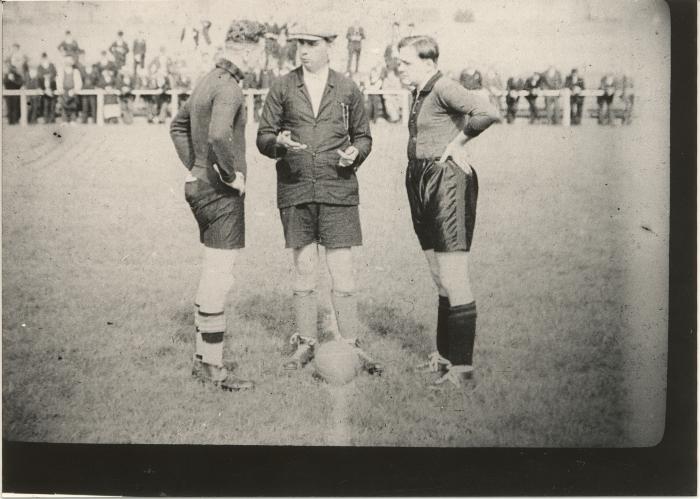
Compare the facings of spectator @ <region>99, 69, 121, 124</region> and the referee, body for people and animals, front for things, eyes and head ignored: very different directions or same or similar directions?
same or similar directions

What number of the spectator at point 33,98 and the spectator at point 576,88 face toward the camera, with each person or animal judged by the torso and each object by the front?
2

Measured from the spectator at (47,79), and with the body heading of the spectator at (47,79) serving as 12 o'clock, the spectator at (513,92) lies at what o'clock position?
the spectator at (513,92) is roughly at 10 o'clock from the spectator at (47,79).

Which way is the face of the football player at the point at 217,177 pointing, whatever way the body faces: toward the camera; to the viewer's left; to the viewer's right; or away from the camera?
to the viewer's right

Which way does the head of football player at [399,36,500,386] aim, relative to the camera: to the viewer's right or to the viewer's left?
to the viewer's left

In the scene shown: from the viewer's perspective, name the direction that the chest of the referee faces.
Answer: toward the camera

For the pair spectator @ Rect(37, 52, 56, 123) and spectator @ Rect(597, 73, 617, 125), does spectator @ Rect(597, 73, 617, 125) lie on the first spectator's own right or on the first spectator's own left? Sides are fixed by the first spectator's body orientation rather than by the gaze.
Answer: on the first spectator's own left

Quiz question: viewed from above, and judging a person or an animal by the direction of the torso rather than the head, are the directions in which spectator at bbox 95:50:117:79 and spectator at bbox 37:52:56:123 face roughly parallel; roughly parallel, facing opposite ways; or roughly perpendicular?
roughly parallel

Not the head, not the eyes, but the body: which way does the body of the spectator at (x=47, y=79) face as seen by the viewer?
toward the camera

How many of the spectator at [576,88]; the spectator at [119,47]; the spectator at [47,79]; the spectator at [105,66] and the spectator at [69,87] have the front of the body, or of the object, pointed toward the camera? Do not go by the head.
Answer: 5

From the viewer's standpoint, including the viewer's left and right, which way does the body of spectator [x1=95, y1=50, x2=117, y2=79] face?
facing the viewer

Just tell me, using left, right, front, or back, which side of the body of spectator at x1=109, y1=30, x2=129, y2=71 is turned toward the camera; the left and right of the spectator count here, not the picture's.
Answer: front
